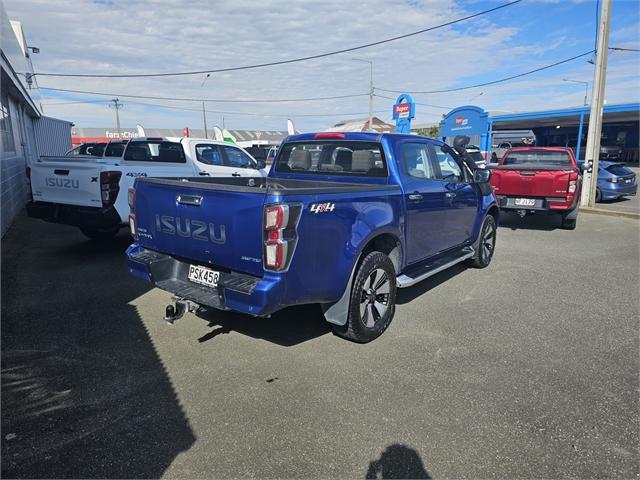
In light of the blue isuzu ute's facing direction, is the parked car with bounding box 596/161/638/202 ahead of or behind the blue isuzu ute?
ahead

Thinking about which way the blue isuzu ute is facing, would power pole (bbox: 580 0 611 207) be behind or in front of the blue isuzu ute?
in front

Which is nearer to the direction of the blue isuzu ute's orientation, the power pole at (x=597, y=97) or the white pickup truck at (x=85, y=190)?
the power pole

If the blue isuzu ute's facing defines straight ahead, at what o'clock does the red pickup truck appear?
The red pickup truck is roughly at 12 o'clock from the blue isuzu ute.

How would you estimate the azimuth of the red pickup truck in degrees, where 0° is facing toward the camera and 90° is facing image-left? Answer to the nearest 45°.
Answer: approximately 180°

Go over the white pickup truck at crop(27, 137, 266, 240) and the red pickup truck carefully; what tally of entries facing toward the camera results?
0

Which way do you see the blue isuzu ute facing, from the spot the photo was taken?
facing away from the viewer and to the right of the viewer

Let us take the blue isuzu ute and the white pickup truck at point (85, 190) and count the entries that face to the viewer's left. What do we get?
0

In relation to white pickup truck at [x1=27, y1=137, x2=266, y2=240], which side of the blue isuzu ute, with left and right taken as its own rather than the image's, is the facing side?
left

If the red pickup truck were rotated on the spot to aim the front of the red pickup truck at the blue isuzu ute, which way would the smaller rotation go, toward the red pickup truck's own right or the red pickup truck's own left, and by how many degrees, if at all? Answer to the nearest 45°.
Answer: approximately 180°

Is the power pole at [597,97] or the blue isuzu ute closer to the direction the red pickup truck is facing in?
the power pole

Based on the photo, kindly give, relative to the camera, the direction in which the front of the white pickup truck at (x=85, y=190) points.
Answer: facing away from the viewer and to the right of the viewer

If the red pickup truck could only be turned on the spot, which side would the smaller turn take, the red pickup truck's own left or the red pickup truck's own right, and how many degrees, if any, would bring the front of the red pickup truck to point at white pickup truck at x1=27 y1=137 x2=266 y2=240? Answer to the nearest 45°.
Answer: approximately 135° to the red pickup truck's own left
